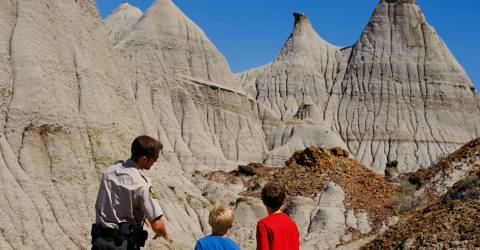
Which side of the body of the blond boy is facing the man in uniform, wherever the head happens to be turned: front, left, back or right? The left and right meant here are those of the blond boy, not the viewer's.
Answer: left

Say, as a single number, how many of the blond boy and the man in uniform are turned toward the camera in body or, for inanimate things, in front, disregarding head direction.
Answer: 0

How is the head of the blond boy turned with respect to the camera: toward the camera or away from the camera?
away from the camera

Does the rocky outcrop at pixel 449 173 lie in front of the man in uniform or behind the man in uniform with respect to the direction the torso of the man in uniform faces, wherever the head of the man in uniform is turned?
in front

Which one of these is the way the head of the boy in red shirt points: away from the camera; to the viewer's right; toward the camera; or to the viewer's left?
away from the camera

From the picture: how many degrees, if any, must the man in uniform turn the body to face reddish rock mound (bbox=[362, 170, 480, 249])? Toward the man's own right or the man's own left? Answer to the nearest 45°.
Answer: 0° — they already face it

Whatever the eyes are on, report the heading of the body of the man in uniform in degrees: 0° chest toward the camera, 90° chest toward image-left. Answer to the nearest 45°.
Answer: approximately 225°

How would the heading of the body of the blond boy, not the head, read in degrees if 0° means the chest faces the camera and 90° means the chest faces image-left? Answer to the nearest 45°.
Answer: approximately 180°

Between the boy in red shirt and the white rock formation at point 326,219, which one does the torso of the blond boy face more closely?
the white rock formation
